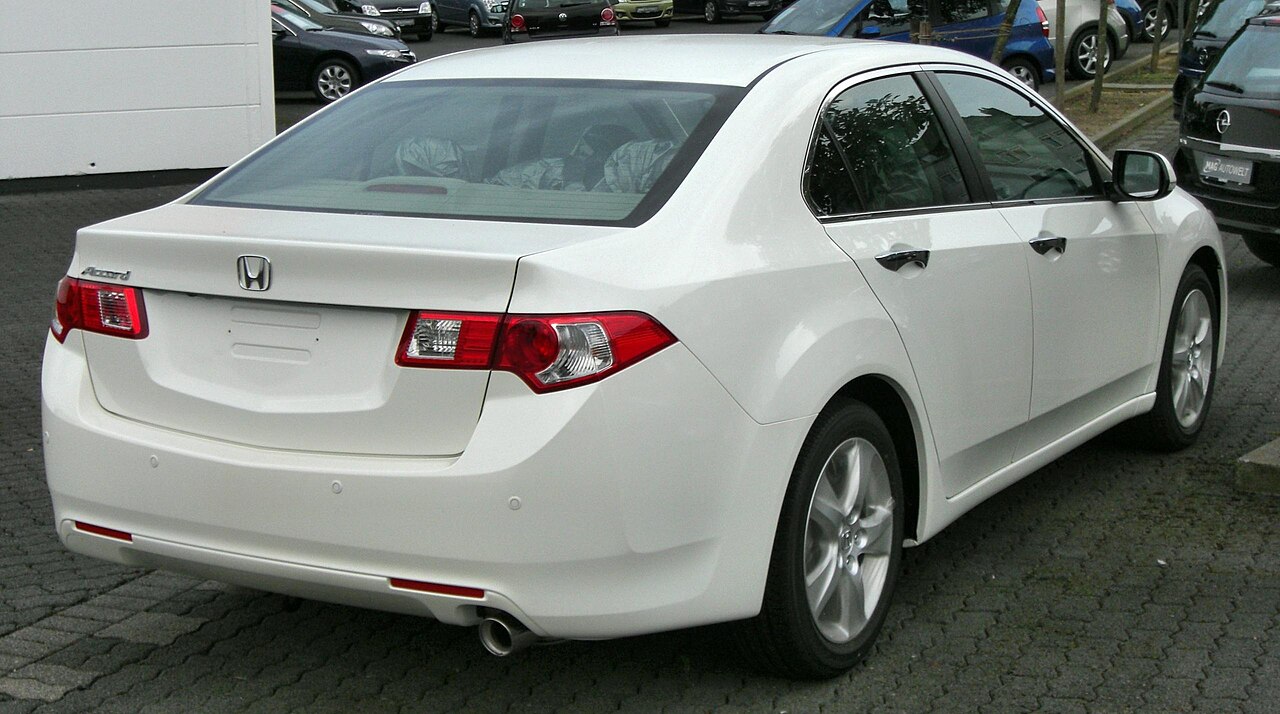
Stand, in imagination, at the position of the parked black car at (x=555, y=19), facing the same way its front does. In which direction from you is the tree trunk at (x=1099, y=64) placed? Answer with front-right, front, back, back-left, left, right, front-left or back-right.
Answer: back-right

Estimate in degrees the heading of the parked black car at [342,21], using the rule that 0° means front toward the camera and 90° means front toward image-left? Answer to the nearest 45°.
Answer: approximately 315°

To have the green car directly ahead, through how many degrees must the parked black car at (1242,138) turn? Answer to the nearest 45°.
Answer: approximately 90° to its left

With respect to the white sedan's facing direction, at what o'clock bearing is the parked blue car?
The parked blue car is roughly at 11 o'clock from the white sedan.

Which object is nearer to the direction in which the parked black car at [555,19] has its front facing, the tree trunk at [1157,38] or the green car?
the green car

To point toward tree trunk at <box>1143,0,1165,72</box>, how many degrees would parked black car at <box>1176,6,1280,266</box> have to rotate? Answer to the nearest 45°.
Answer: approximately 45° to its left

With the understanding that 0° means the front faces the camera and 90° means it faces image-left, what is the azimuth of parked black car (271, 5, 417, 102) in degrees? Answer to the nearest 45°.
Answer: approximately 315°

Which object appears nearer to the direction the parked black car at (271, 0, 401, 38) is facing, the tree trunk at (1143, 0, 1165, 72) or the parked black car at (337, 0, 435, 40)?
the tree trunk

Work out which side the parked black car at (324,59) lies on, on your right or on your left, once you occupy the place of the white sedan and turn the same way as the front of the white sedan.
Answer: on your left

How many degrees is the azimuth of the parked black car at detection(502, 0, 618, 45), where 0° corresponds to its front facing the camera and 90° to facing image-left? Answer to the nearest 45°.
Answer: approximately 180°

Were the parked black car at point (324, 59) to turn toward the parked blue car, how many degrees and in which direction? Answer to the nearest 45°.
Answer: approximately 45° to its left

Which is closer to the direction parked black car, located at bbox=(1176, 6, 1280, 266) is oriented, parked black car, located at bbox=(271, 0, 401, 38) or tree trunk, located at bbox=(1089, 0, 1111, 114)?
the tree trunk

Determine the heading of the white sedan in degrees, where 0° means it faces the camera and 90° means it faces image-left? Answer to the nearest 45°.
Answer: approximately 225°

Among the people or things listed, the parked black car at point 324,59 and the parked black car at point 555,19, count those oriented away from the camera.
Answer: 1
